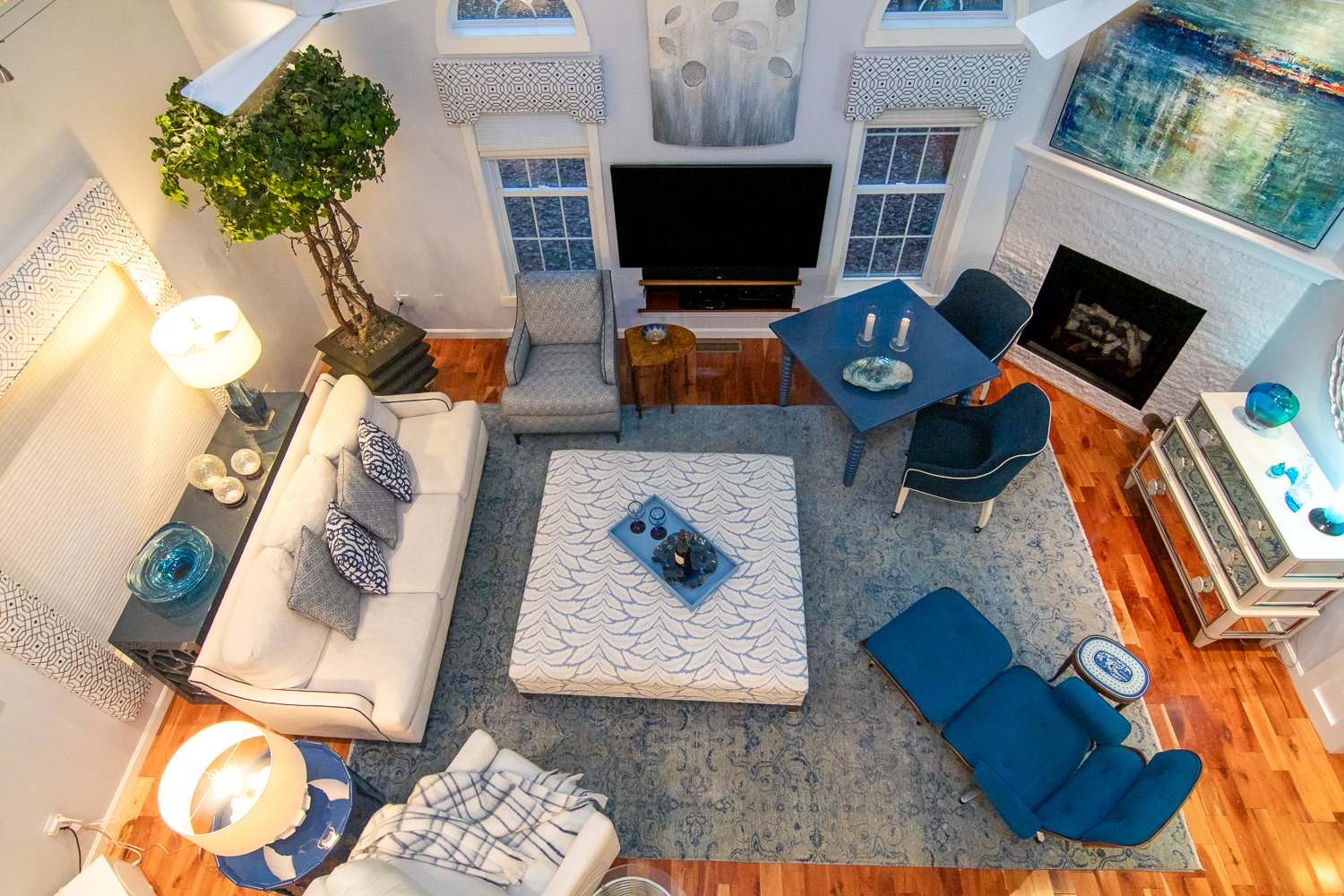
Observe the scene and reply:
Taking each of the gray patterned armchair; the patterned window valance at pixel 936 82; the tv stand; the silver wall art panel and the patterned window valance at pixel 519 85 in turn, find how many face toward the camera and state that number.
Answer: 5

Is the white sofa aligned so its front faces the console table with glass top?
no

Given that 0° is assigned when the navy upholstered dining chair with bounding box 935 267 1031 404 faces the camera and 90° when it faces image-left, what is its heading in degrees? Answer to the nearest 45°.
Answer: approximately 45°

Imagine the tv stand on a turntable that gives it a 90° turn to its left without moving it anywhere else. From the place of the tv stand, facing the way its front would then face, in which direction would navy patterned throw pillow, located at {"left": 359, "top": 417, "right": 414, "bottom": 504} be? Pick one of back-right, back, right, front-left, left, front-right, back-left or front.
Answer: back-right

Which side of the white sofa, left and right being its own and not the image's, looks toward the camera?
right

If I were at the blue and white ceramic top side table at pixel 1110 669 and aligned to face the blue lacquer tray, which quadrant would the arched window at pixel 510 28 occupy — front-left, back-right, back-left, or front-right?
front-right

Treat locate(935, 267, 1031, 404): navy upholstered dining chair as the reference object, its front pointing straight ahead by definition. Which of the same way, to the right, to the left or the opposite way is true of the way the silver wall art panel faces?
to the left

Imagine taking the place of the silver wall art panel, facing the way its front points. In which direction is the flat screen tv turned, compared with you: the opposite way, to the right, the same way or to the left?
the same way

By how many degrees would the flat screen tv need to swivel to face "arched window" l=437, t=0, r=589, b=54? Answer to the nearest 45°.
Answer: approximately 90° to its right

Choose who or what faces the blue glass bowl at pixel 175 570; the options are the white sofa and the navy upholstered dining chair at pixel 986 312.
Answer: the navy upholstered dining chair

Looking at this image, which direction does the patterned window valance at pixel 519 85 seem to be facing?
toward the camera

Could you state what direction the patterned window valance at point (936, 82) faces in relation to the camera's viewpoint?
facing the viewer

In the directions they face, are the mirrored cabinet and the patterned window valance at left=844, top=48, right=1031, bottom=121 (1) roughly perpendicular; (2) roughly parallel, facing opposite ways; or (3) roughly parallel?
roughly perpendicular

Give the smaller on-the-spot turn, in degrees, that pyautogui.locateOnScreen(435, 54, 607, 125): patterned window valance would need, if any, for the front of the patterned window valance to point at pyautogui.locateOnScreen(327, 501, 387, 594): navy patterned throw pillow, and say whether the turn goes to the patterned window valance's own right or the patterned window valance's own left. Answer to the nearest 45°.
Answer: approximately 45° to the patterned window valance's own right

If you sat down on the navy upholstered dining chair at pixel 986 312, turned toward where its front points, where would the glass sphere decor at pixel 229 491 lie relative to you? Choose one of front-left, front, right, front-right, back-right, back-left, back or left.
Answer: front

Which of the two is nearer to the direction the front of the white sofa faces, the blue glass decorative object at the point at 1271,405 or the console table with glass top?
the blue glass decorative object

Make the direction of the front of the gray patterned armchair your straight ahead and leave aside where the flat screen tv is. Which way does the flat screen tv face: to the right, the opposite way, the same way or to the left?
the same way

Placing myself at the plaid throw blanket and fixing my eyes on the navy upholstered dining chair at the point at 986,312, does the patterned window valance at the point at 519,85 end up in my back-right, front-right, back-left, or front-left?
front-left

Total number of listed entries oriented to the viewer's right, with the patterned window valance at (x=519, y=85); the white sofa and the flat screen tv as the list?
1

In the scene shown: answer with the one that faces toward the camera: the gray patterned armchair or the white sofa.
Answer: the gray patterned armchair

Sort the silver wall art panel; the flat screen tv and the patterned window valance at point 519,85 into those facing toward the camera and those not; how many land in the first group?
3

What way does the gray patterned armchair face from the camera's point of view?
toward the camera
